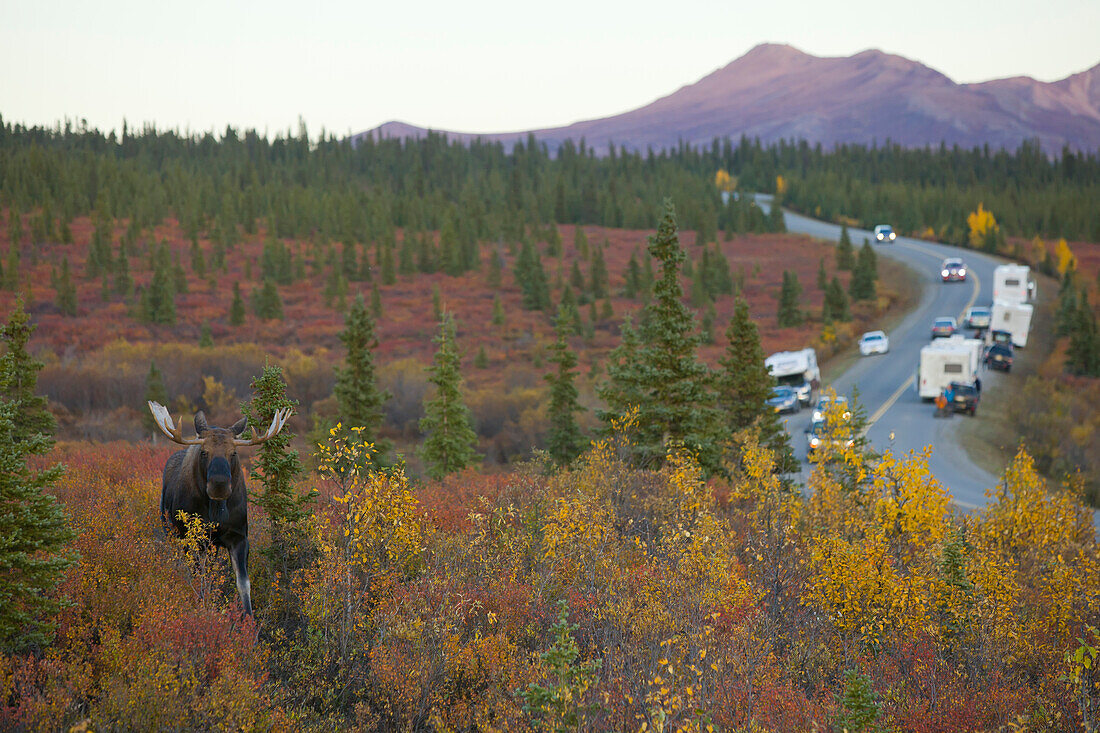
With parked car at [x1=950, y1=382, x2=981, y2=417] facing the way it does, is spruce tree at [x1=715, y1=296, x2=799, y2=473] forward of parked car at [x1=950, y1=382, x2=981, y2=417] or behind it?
behind

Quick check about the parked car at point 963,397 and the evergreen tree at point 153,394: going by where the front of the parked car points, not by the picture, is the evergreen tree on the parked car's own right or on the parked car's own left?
on the parked car's own left

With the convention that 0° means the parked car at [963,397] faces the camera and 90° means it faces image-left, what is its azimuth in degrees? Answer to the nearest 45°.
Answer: approximately 180°

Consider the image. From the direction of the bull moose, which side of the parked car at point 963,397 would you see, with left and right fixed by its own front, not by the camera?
back

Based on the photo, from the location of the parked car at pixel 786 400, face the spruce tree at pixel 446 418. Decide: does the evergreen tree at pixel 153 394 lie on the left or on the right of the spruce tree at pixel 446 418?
right

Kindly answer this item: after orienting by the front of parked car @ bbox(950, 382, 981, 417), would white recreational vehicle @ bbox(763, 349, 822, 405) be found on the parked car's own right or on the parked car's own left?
on the parked car's own left

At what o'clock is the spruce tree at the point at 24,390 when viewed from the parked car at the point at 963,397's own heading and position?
The spruce tree is roughly at 7 o'clock from the parked car.

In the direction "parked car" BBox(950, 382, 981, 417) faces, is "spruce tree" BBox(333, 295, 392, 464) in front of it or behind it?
behind

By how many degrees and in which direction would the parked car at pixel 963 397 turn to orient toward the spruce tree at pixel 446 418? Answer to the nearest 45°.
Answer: approximately 135° to its left

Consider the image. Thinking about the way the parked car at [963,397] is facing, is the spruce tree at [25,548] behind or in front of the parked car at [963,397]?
behind

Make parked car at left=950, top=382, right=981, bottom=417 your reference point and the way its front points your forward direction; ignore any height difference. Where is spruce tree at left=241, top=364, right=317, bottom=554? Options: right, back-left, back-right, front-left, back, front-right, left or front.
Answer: back
